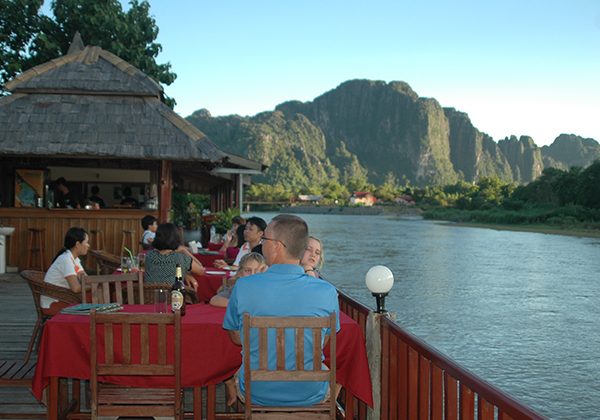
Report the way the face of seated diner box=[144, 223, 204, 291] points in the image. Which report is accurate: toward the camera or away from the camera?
away from the camera

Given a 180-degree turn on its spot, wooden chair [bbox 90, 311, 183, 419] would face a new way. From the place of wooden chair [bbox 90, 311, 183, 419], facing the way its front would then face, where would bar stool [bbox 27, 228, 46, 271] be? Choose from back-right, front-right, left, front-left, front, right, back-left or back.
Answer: back

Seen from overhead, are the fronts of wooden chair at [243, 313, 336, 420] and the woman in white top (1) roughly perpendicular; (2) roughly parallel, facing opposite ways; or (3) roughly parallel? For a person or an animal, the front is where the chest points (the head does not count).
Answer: roughly perpendicular

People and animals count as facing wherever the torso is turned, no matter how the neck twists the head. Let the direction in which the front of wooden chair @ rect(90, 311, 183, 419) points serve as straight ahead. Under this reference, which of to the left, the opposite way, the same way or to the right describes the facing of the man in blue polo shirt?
the same way

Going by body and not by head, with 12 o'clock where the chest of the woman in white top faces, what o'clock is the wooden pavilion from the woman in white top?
The wooden pavilion is roughly at 9 o'clock from the woman in white top.

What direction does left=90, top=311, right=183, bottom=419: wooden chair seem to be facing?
away from the camera

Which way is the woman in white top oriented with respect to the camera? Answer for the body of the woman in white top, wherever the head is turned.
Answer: to the viewer's right

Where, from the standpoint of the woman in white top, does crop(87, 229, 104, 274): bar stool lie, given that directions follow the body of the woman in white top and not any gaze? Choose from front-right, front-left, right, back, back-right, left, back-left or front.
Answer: left

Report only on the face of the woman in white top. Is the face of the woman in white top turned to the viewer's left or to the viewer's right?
to the viewer's right

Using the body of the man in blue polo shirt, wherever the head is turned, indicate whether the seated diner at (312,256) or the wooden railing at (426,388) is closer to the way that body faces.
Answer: the seated diner

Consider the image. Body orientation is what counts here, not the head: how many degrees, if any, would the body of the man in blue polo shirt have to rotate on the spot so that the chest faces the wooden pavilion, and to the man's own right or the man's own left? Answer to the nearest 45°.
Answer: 0° — they already face it

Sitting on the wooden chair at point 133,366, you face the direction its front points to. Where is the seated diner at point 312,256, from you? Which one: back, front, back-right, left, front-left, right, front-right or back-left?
front-right

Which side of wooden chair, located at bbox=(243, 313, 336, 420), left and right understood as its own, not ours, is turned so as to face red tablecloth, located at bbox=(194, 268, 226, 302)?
front

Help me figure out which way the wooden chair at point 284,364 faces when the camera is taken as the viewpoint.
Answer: facing away from the viewer

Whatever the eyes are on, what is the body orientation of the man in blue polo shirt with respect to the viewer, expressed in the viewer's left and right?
facing away from the viewer

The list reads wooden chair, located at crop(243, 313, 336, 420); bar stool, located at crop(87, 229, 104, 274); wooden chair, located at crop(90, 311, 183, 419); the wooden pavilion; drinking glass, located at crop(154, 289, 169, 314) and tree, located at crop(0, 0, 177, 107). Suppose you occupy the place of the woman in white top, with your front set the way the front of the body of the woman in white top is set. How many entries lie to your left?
3

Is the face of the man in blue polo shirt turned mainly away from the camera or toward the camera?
away from the camera

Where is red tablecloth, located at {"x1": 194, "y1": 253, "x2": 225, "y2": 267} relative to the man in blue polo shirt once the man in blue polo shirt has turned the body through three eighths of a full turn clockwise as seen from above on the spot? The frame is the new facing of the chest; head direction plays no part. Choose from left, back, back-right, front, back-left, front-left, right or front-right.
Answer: back-left
